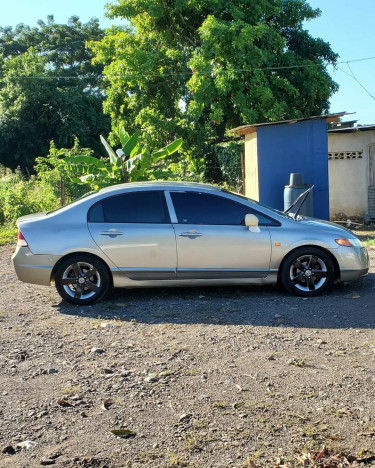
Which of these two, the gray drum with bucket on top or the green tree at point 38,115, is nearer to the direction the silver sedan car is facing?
the gray drum with bucket on top

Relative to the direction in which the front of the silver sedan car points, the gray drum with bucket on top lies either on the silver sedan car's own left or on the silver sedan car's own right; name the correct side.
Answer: on the silver sedan car's own left

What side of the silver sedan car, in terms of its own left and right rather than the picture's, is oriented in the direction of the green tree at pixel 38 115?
left

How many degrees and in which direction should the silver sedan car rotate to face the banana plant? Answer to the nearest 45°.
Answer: approximately 90° to its left

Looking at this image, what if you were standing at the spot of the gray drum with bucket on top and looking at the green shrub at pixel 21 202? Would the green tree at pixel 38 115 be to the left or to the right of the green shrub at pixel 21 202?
right

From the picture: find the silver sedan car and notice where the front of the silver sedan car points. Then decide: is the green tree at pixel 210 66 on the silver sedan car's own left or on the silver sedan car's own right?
on the silver sedan car's own left

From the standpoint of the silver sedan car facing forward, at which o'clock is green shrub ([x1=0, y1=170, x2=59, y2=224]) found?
The green shrub is roughly at 8 o'clock from the silver sedan car.

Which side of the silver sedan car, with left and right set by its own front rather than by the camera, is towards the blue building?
left

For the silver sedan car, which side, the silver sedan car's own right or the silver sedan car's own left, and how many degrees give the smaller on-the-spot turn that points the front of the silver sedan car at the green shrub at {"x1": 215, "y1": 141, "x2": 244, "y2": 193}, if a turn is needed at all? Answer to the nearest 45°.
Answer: approximately 90° to the silver sedan car's own left

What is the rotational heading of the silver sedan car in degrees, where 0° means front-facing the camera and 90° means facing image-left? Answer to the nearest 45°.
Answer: approximately 270°
